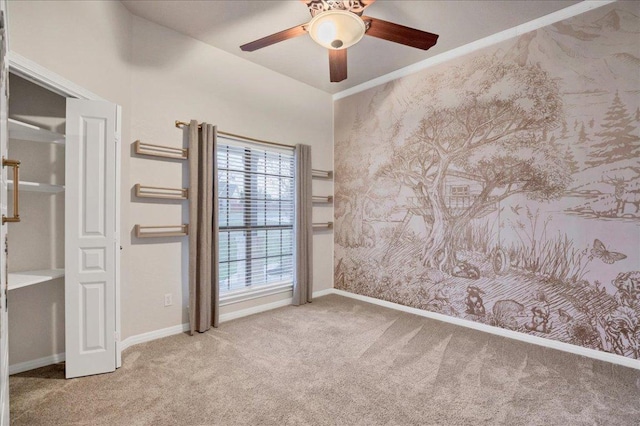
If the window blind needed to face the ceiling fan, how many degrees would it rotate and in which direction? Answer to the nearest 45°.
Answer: approximately 45° to its right

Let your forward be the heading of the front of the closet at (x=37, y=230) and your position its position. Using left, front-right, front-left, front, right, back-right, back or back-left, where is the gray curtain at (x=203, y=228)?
front-left

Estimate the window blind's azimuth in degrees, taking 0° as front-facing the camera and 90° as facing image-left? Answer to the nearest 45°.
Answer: approximately 315°

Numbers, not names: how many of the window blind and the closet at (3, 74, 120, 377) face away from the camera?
0

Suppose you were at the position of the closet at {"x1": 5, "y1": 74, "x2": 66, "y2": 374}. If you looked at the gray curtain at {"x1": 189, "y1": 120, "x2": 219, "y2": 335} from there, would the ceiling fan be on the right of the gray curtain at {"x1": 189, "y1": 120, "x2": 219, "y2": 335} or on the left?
right

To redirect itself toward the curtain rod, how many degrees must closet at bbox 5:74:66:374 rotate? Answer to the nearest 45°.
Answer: approximately 45° to its left

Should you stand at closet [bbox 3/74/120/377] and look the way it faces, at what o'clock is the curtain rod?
The curtain rod is roughly at 10 o'clock from the closet.

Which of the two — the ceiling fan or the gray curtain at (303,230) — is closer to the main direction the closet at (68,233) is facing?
the ceiling fan

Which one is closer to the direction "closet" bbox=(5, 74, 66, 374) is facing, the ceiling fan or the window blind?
the ceiling fan

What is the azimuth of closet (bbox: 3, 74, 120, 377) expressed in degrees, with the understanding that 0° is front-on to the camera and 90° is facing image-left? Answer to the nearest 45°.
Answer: approximately 315°

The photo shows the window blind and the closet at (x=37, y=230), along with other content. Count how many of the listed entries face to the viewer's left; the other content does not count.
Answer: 0

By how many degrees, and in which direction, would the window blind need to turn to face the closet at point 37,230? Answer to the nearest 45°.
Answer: approximately 90° to its right
